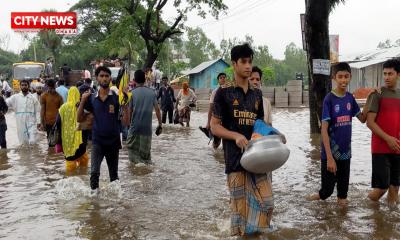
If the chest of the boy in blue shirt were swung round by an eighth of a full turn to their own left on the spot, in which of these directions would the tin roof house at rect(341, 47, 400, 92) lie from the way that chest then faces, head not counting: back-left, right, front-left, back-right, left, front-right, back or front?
left

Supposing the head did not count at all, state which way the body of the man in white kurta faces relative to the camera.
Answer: toward the camera

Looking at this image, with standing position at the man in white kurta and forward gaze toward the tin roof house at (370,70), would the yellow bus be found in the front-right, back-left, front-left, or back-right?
front-left

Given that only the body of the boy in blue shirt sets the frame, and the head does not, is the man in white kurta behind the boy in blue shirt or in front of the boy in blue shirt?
behind

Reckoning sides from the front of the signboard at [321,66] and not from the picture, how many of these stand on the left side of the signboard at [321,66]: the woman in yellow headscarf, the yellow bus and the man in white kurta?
0

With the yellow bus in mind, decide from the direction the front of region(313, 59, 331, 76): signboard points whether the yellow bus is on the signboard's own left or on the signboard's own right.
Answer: on the signboard's own right

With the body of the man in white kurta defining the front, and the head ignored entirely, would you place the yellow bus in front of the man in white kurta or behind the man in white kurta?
behind

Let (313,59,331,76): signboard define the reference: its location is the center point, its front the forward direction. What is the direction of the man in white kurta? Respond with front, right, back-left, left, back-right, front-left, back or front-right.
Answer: right

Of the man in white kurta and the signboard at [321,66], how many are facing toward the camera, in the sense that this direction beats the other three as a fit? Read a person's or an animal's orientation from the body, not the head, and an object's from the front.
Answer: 2

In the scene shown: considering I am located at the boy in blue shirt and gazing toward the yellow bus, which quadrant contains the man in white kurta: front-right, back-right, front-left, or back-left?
front-left

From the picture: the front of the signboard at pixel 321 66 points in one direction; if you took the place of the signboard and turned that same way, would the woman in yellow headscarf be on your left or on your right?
on your right

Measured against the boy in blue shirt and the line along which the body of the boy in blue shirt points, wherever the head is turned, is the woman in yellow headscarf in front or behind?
behind

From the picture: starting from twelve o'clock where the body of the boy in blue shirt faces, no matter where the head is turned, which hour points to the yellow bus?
The yellow bus is roughly at 6 o'clock from the boy in blue shirt.

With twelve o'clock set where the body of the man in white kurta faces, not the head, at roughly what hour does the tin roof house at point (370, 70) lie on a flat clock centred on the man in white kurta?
The tin roof house is roughly at 8 o'clock from the man in white kurta.

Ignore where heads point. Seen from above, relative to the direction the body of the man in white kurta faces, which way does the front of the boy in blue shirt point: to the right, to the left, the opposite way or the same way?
the same way

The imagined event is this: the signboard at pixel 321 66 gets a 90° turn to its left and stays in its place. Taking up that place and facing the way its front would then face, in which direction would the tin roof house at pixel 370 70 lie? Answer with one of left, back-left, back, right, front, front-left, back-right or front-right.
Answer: left
